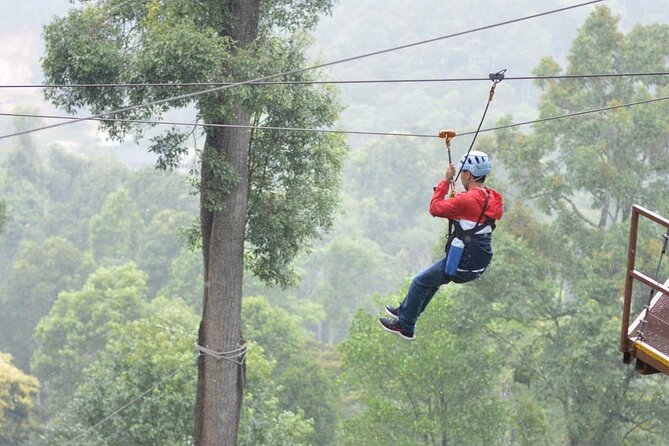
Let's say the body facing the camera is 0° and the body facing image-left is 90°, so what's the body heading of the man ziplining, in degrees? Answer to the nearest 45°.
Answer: approximately 135°

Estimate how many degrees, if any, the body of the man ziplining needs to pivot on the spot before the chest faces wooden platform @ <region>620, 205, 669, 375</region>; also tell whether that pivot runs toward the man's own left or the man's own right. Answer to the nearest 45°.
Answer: approximately 135° to the man's own right
